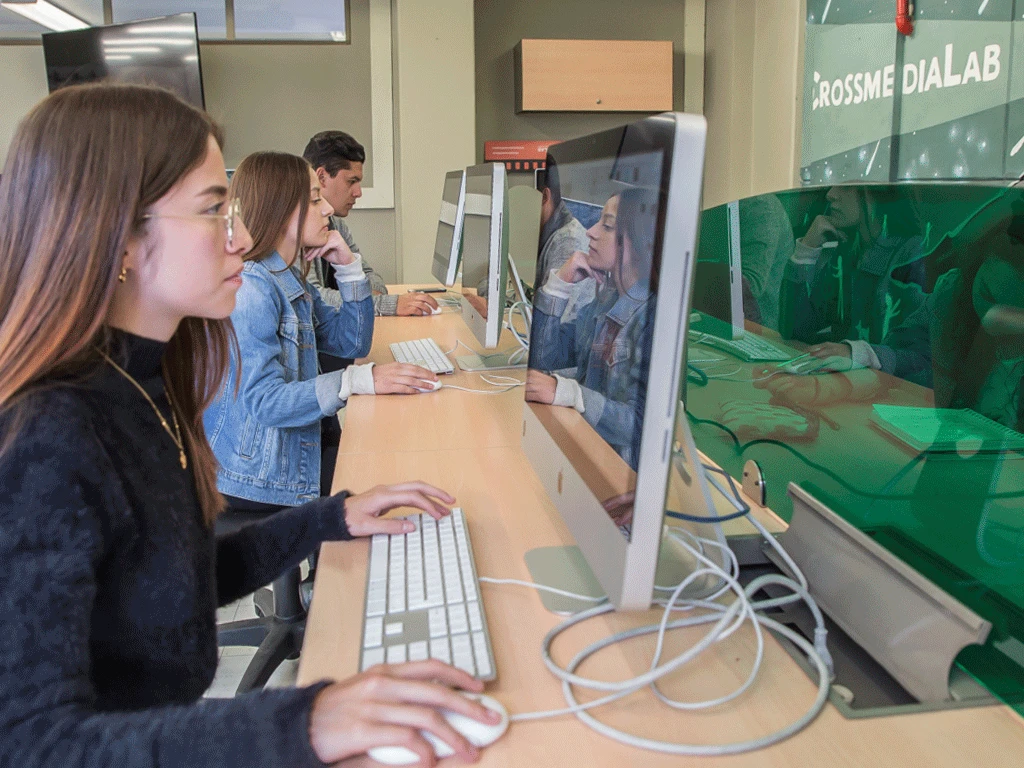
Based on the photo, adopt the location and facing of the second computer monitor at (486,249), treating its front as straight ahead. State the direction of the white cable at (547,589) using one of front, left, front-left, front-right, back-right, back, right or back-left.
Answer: left

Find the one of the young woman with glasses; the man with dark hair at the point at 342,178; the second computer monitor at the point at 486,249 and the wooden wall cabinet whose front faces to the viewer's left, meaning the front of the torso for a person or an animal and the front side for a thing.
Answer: the second computer monitor

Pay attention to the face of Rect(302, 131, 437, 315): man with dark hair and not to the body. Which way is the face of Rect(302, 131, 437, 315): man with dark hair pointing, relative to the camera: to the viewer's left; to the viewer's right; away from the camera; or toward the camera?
to the viewer's right

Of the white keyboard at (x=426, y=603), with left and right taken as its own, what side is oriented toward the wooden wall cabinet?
right

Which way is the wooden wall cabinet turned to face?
toward the camera

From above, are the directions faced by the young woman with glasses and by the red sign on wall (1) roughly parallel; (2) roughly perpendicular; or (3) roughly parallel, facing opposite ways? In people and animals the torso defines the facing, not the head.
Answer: roughly perpendicular

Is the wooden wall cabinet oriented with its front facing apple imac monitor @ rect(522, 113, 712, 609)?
yes

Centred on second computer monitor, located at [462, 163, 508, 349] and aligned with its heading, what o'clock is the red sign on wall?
The red sign on wall is roughly at 3 o'clock from the second computer monitor.

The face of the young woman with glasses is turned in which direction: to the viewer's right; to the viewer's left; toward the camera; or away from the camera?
to the viewer's right

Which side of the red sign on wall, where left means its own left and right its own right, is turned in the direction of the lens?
front

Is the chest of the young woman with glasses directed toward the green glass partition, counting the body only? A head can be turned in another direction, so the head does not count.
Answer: yes

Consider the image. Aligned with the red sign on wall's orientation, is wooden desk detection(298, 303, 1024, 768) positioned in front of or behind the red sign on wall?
in front

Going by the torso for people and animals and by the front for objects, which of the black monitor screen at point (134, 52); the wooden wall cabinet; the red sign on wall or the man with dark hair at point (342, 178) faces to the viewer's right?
the man with dark hair

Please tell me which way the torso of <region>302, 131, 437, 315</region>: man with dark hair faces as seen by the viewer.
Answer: to the viewer's right

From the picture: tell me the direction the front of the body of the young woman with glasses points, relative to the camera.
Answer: to the viewer's right
